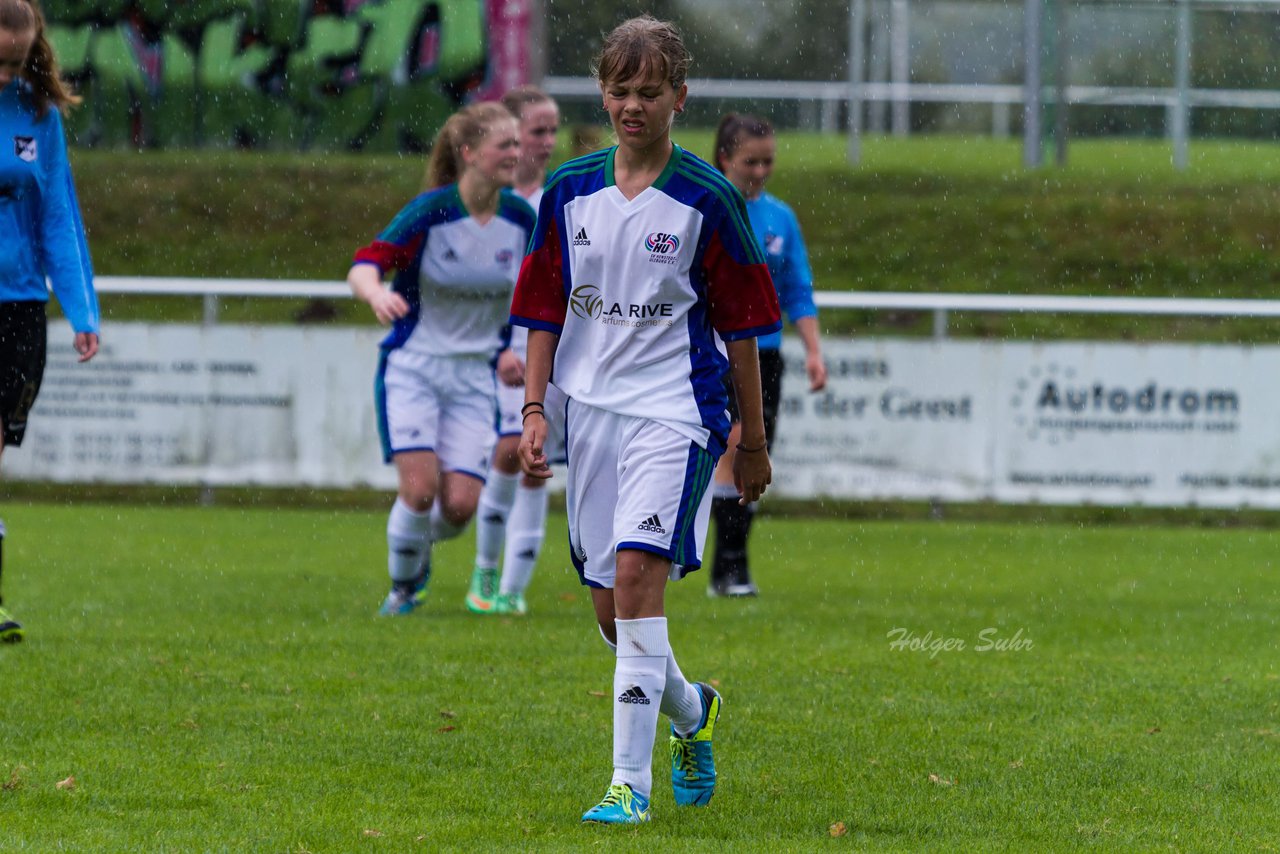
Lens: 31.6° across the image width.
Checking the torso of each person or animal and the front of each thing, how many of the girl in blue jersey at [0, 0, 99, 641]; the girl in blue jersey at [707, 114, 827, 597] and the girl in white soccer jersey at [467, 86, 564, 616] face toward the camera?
3

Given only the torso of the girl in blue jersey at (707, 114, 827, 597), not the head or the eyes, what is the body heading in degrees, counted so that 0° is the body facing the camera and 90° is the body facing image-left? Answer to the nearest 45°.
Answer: approximately 0°

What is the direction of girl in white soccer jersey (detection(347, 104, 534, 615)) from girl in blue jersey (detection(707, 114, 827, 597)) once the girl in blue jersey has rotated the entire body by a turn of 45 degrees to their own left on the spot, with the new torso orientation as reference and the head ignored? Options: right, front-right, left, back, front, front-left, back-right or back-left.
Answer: right

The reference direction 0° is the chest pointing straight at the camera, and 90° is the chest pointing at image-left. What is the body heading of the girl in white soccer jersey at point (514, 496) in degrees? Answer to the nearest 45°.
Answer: approximately 0°

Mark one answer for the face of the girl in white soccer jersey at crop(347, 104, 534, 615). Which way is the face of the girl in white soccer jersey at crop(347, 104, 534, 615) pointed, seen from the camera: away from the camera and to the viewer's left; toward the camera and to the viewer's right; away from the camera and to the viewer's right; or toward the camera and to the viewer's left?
toward the camera and to the viewer's right

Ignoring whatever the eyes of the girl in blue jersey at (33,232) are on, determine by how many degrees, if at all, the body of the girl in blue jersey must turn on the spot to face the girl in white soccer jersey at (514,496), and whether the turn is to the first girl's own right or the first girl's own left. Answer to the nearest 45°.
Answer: approximately 135° to the first girl's own left

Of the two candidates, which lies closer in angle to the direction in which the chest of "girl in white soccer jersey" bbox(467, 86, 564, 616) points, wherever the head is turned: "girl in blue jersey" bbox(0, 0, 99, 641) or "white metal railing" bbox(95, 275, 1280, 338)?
the girl in blue jersey

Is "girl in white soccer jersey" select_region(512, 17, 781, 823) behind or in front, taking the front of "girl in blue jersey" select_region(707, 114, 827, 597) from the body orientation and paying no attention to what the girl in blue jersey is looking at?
in front

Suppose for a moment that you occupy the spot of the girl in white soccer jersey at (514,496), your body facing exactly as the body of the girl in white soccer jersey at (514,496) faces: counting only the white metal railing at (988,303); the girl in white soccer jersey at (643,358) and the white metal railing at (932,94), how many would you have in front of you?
1
